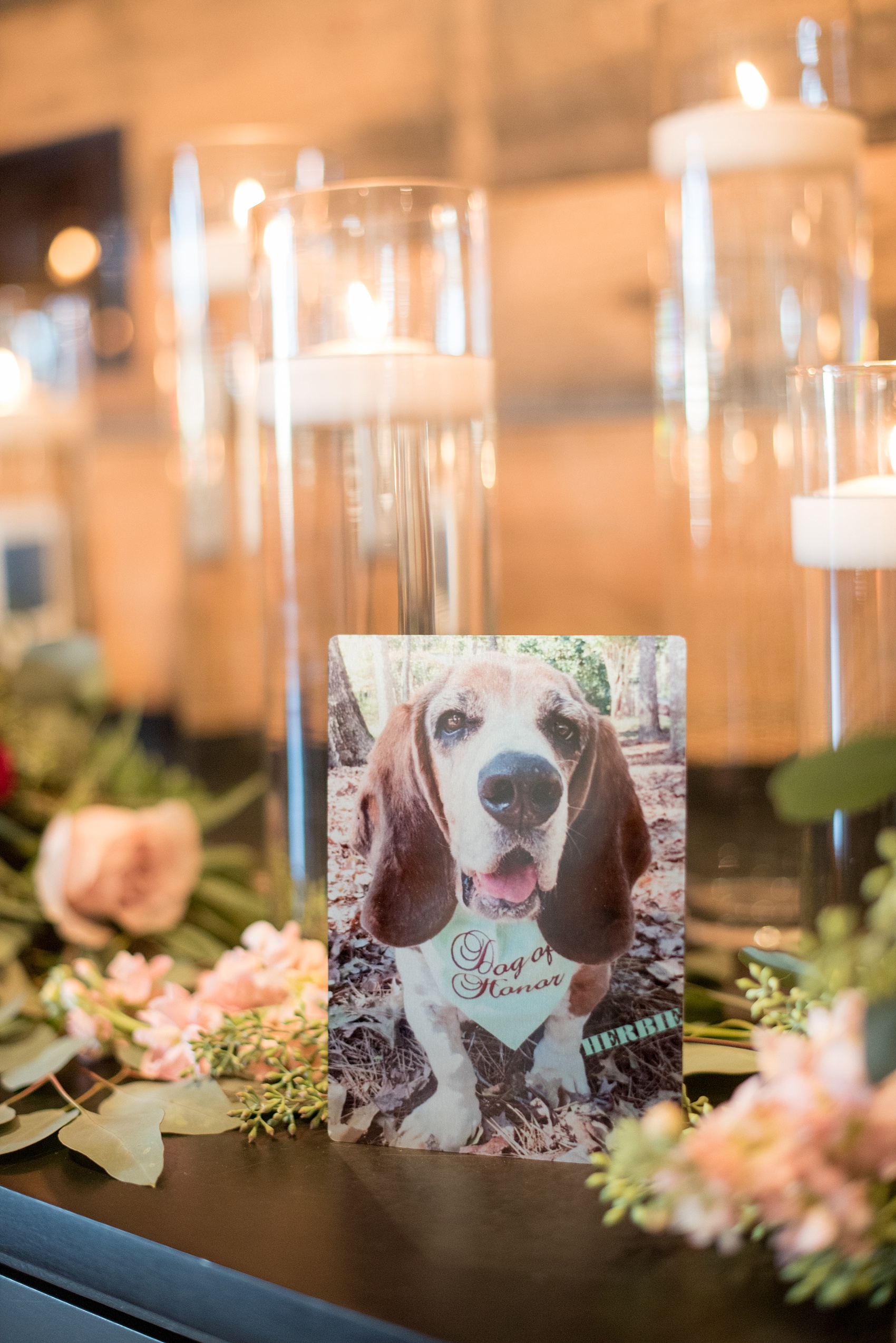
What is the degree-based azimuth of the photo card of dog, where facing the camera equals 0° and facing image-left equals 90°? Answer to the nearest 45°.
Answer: approximately 0°
